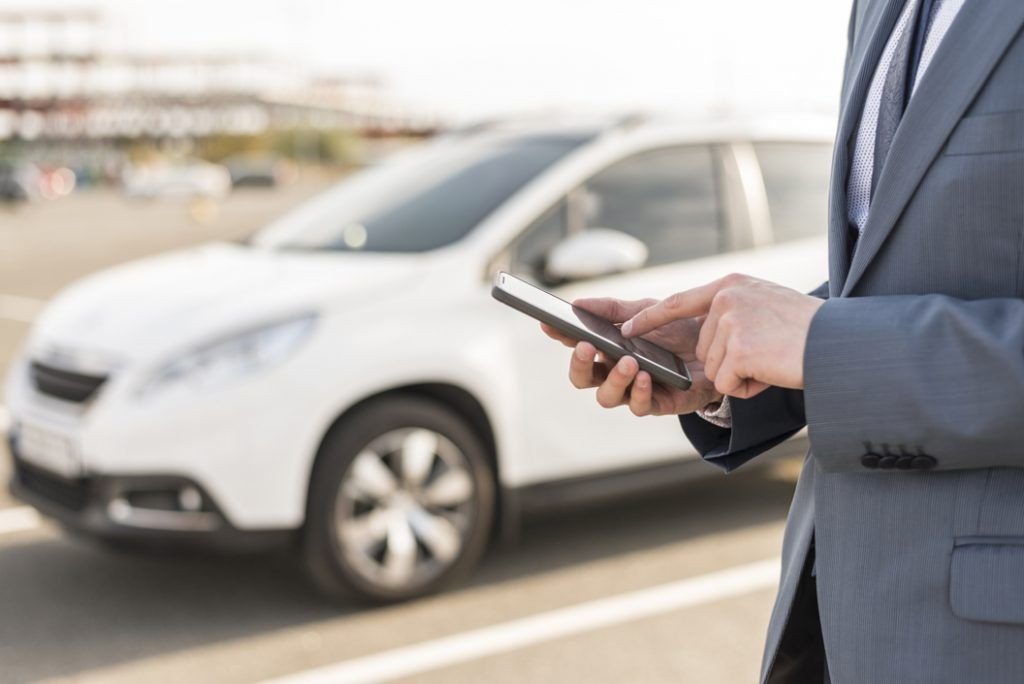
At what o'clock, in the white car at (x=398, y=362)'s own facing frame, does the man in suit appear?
The man in suit is roughly at 10 o'clock from the white car.

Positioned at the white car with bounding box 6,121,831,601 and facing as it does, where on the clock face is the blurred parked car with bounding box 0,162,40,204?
The blurred parked car is roughly at 4 o'clock from the white car.

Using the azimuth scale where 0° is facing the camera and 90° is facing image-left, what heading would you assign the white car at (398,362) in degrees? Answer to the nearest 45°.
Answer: approximately 45°

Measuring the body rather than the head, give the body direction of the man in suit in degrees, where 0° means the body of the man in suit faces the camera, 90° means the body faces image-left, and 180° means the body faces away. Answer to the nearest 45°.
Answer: approximately 45°
